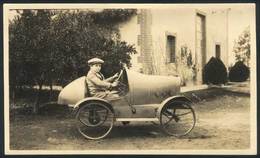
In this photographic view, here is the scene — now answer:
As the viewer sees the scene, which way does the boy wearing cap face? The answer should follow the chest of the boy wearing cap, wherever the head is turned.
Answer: to the viewer's right

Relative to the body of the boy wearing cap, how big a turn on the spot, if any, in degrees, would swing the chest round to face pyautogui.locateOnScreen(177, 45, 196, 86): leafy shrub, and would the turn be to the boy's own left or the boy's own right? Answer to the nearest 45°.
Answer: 0° — they already face it
